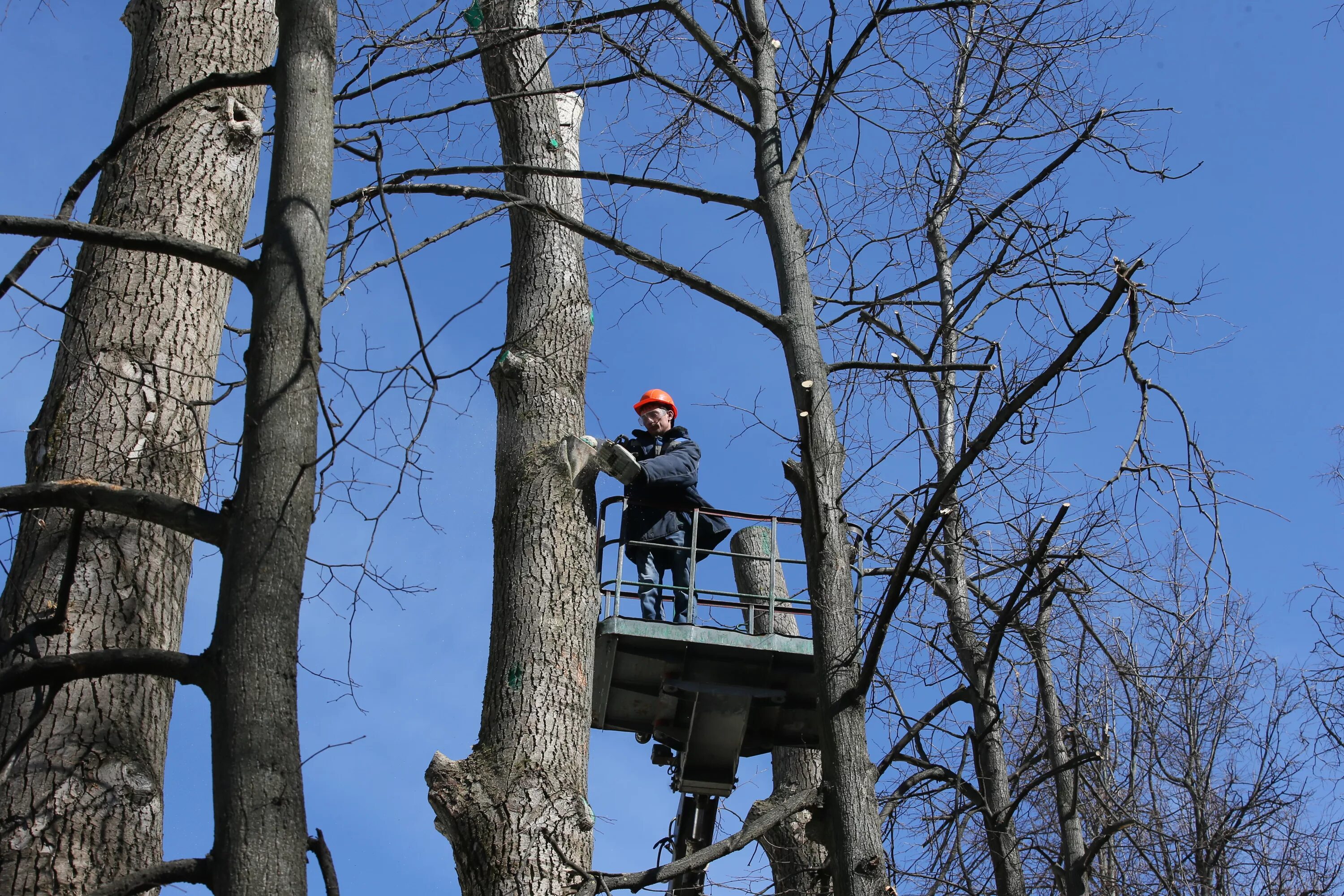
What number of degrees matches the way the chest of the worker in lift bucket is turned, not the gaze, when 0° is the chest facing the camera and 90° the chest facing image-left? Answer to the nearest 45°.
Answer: approximately 45°

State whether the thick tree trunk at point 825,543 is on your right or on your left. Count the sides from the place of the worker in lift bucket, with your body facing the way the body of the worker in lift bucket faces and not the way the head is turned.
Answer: on your left
